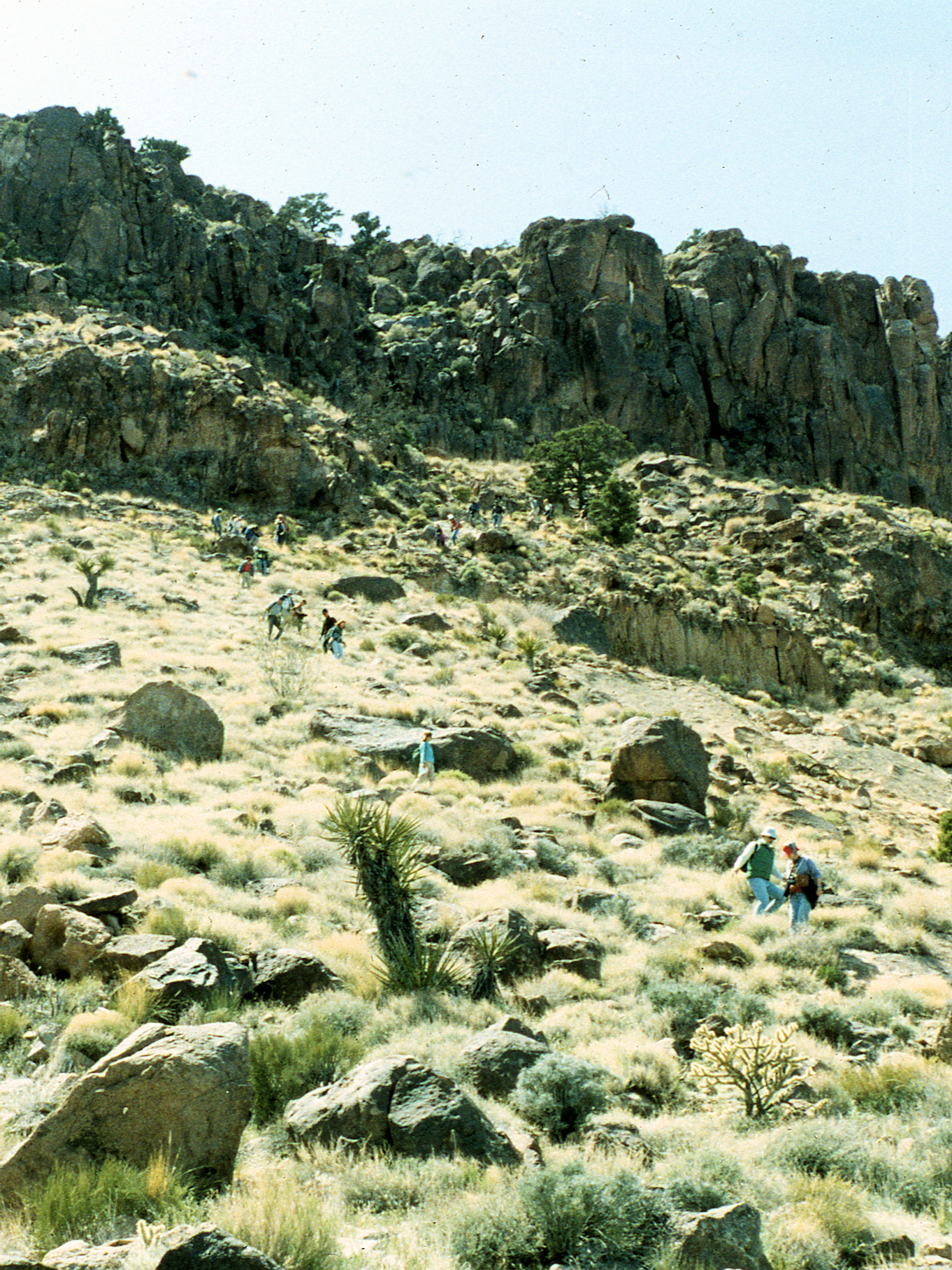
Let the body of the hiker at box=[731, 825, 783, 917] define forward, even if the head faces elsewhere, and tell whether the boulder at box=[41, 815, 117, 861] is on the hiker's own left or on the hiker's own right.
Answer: on the hiker's own right

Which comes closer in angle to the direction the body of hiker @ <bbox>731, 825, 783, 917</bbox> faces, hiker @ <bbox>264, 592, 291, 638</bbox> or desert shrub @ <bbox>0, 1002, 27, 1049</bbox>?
the desert shrub

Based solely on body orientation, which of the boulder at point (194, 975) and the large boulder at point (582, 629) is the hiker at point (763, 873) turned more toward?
the boulder

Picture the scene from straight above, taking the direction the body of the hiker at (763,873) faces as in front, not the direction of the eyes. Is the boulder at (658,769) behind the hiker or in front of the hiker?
behind

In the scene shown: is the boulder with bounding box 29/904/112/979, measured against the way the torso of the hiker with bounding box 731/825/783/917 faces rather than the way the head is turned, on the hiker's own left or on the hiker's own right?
on the hiker's own right

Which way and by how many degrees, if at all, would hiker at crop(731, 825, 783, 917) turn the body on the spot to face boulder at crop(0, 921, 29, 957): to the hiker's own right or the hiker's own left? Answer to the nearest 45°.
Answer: approximately 90° to the hiker's own right

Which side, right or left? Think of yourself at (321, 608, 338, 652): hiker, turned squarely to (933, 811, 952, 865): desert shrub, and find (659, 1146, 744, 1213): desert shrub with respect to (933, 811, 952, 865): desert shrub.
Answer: right
